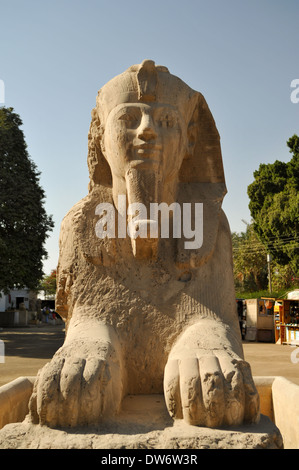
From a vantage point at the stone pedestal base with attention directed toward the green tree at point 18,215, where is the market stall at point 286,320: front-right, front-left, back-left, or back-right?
front-right

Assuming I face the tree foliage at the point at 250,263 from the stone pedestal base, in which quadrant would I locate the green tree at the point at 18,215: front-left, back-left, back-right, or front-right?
front-left

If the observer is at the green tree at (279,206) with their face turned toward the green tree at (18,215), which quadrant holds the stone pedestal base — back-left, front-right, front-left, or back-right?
front-left

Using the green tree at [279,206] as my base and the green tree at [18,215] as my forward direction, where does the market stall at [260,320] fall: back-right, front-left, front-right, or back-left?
front-left

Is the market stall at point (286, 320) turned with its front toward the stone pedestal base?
yes

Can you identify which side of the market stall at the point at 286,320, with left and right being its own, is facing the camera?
front

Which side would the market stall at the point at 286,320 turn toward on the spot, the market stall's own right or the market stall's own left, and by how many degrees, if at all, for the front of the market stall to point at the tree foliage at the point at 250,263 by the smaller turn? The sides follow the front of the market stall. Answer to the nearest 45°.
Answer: approximately 180°

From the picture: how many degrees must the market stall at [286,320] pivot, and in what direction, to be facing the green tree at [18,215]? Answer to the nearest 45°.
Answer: approximately 90° to its right

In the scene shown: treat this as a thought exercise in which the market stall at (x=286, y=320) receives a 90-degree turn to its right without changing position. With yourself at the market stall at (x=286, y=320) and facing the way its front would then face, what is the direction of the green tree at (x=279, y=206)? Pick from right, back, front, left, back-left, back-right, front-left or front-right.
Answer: right
